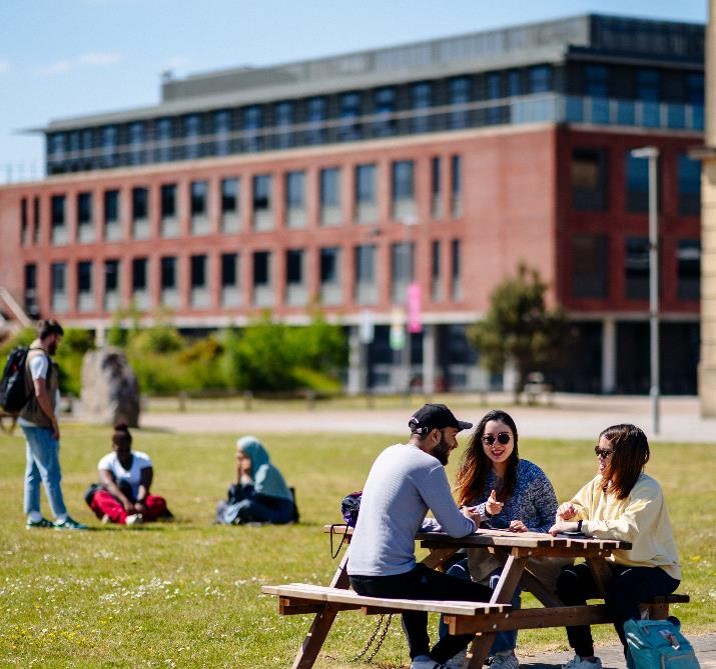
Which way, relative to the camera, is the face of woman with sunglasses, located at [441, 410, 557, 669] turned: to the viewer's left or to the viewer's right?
to the viewer's left

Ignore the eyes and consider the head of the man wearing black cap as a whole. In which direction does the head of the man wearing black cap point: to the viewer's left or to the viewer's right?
to the viewer's right

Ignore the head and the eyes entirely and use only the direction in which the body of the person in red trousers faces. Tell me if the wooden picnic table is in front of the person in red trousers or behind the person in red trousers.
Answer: in front

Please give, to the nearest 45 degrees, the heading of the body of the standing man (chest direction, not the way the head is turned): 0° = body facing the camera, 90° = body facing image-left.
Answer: approximately 270°

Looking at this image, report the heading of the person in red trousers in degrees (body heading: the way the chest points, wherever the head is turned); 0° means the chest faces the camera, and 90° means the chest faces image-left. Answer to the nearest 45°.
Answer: approximately 0°

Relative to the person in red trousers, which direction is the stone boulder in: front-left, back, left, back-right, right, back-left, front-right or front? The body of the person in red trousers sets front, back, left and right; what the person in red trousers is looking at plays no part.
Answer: back

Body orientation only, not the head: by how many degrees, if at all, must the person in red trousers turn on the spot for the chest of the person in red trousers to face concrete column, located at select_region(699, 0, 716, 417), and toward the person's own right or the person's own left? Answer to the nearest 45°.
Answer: approximately 135° to the person's own left

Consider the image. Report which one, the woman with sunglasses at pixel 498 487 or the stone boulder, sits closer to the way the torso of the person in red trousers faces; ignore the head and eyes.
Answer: the woman with sunglasses

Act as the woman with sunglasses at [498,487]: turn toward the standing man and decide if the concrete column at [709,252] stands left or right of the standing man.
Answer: right
